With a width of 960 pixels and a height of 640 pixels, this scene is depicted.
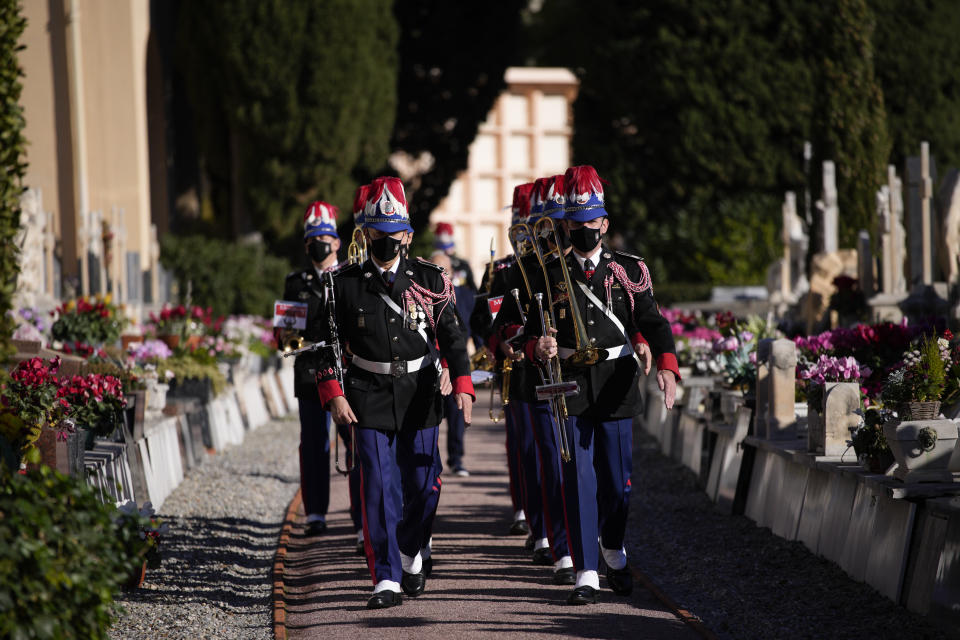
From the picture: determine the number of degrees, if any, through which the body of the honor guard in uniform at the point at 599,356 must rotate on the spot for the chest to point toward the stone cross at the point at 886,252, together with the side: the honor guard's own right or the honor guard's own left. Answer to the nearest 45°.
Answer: approximately 180°

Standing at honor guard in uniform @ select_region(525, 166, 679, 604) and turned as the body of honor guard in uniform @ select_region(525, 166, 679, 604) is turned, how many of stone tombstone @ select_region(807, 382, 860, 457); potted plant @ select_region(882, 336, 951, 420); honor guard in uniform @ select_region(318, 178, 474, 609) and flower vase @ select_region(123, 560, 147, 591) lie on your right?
2

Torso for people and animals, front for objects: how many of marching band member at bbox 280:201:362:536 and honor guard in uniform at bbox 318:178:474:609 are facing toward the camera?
2

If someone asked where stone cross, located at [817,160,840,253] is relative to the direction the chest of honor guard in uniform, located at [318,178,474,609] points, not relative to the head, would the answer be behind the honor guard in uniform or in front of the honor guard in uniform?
behind

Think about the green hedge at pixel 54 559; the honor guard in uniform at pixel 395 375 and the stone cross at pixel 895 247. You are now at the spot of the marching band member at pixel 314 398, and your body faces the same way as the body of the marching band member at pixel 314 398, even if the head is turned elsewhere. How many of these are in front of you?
2

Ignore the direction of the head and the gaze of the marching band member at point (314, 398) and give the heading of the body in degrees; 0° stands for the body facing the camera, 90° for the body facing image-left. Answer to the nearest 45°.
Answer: approximately 0°

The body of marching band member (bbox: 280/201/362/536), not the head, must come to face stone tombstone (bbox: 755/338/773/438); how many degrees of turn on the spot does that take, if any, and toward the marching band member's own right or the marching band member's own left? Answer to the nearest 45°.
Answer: approximately 90° to the marching band member's own left

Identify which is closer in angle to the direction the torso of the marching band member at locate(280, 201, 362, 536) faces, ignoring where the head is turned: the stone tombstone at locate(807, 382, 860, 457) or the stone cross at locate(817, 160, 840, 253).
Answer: the stone tombstone

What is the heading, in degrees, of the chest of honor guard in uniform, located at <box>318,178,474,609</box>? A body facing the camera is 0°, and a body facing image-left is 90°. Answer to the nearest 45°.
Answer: approximately 0°

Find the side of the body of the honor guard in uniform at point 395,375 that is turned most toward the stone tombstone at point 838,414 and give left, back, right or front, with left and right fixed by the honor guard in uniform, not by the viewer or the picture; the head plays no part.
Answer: left
